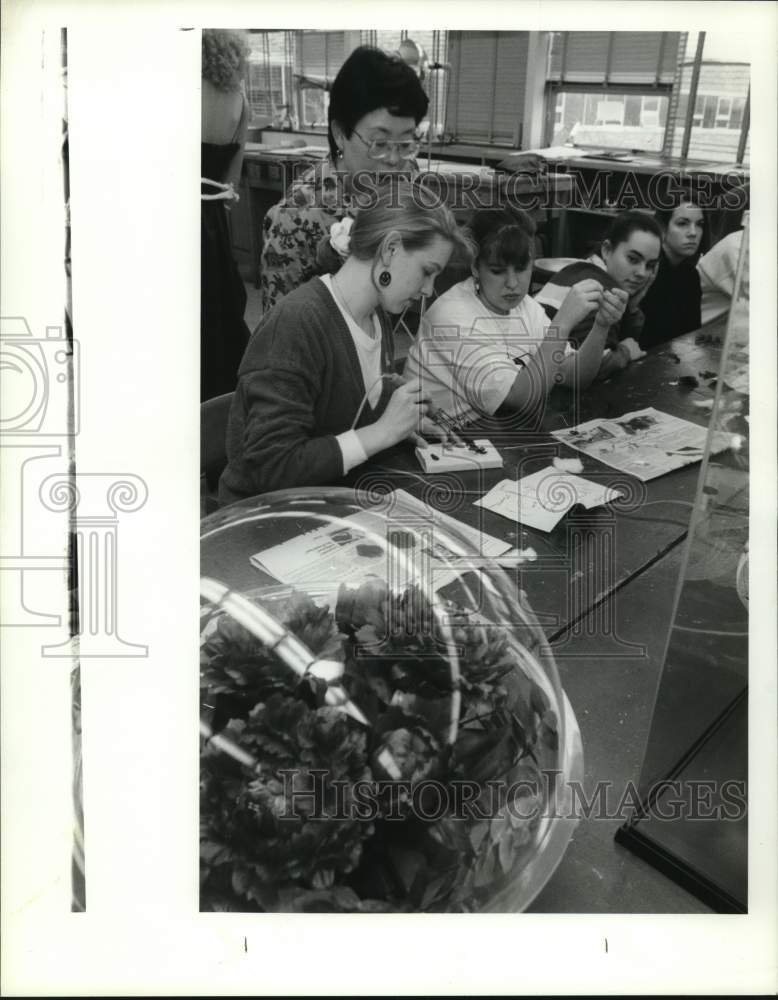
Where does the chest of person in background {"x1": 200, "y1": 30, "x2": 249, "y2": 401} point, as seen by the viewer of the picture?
away from the camera

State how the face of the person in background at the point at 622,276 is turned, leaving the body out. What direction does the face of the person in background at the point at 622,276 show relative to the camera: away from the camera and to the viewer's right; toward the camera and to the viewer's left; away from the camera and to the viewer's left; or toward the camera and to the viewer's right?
toward the camera and to the viewer's left

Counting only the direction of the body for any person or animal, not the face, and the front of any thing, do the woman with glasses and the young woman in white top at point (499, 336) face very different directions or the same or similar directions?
same or similar directions

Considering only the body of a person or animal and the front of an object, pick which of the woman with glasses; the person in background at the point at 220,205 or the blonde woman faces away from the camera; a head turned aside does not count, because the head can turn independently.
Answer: the person in background

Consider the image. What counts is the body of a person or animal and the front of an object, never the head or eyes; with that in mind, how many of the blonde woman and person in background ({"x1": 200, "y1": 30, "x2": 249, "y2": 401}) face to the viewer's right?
1

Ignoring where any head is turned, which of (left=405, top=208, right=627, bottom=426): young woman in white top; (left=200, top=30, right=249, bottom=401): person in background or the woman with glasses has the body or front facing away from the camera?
the person in background

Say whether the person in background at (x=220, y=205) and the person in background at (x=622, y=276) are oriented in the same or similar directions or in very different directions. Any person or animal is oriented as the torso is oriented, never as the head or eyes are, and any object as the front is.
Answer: very different directions

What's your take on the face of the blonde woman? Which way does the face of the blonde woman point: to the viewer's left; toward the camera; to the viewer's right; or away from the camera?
to the viewer's right

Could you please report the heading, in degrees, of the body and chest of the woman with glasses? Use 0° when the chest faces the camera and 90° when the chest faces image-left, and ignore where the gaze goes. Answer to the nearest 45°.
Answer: approximately 315°

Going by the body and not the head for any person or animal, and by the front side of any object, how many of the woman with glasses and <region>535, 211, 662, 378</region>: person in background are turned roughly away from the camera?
0

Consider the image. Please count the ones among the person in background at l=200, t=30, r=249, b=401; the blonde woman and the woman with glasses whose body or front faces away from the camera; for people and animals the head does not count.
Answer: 1

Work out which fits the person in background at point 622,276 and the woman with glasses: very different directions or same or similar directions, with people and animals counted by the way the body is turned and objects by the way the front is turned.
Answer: same or similar directions

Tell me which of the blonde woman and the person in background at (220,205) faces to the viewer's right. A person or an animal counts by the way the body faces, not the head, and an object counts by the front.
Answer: the blonde woman

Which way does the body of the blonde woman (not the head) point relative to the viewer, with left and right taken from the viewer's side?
facing to the right of the viewer
